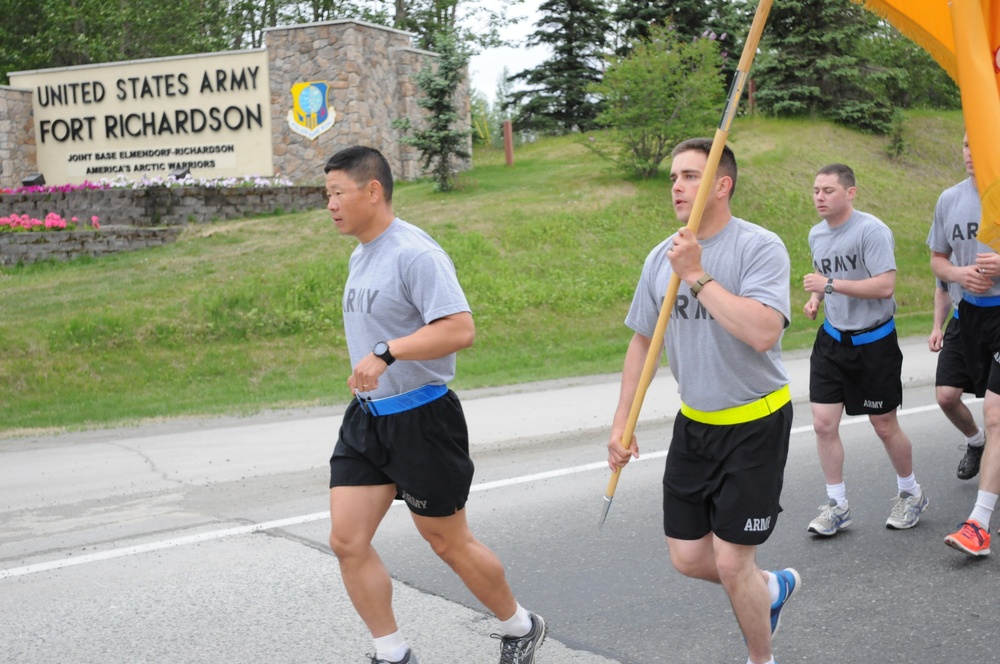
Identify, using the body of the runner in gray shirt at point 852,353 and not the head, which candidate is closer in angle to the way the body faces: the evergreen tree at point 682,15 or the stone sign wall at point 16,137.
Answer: the stone sign wall

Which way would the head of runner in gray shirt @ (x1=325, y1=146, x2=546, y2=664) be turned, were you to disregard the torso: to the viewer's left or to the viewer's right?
to the viewer's left

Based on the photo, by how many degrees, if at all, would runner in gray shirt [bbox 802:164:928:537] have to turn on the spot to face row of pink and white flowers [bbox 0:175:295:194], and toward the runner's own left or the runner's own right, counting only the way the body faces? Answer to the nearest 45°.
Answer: approximately 90° to the runner's own right

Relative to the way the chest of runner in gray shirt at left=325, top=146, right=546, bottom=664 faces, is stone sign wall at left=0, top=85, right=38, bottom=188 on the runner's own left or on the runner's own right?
on the runner's own right

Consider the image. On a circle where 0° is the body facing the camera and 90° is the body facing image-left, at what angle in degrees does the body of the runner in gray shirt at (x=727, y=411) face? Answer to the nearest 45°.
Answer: approximately 45°

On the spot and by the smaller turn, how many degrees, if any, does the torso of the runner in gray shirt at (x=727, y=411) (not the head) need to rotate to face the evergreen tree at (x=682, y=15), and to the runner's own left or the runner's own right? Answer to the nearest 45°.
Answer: approximately 135° to the runner's own right

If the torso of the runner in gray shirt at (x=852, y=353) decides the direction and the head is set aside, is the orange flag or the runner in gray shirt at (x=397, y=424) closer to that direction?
the runner in gray shirt

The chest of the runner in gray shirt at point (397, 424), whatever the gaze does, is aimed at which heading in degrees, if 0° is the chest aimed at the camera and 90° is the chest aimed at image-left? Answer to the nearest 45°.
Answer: approximately 45°

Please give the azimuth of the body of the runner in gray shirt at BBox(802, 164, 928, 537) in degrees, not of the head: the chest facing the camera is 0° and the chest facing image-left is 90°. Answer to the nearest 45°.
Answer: approximately 45°
